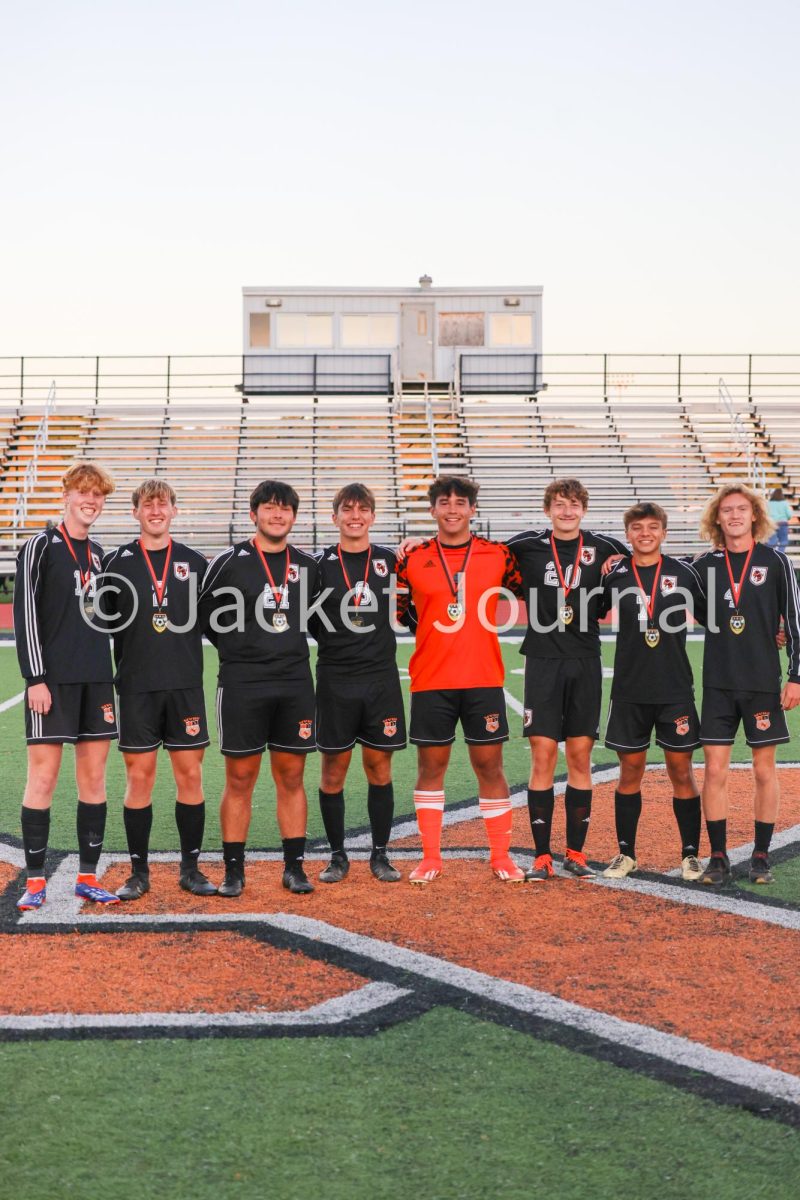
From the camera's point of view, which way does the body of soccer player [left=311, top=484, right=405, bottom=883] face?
toward the camera

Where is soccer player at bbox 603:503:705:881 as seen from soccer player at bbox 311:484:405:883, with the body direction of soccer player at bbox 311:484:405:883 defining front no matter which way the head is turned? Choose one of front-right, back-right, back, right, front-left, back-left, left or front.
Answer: left

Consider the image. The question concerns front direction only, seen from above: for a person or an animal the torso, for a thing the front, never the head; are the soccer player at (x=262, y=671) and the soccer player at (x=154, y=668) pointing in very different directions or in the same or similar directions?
same or similar directions

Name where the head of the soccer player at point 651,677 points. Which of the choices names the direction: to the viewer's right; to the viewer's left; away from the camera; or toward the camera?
toward the camera

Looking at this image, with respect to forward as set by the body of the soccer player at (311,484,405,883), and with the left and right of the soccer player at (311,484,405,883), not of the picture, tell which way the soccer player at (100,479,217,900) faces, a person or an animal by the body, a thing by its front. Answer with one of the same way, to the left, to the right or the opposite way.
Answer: the same way

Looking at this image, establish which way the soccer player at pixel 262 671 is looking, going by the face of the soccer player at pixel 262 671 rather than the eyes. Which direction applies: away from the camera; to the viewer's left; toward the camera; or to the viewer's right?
toward the camera

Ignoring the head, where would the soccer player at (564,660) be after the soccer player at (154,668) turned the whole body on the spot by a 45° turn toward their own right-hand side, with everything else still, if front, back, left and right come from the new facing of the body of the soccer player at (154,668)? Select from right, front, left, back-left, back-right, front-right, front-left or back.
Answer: back-left

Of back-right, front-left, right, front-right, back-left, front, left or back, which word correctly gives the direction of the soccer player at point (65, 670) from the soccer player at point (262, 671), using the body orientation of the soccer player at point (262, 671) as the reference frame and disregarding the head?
right

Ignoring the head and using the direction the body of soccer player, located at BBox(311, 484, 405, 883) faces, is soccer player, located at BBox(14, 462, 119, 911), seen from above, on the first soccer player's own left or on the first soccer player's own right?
on the first soccer player's own right

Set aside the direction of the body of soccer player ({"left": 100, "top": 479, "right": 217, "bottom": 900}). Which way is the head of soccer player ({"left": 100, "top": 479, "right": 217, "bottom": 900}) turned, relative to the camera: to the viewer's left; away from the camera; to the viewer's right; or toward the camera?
toward the camera

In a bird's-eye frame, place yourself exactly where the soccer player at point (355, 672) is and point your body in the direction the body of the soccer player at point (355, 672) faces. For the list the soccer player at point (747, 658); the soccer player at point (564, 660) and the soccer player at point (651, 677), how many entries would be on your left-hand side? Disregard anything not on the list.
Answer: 3

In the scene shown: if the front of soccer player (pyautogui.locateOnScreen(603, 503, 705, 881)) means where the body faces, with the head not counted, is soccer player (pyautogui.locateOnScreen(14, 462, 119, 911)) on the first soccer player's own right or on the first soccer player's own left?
on the first soccer player's own right

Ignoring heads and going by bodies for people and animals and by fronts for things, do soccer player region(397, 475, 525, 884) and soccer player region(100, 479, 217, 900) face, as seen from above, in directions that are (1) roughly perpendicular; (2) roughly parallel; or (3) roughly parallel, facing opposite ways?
roughly parallel

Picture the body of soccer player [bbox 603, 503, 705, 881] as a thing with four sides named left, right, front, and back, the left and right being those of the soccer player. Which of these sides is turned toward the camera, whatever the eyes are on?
front

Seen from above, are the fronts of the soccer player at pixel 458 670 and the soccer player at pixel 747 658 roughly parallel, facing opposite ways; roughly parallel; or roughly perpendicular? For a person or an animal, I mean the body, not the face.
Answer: roughly parallel

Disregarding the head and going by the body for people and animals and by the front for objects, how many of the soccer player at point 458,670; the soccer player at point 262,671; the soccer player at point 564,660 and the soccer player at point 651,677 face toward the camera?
4

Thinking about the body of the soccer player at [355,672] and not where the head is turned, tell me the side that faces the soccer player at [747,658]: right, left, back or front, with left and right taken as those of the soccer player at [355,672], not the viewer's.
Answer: left
